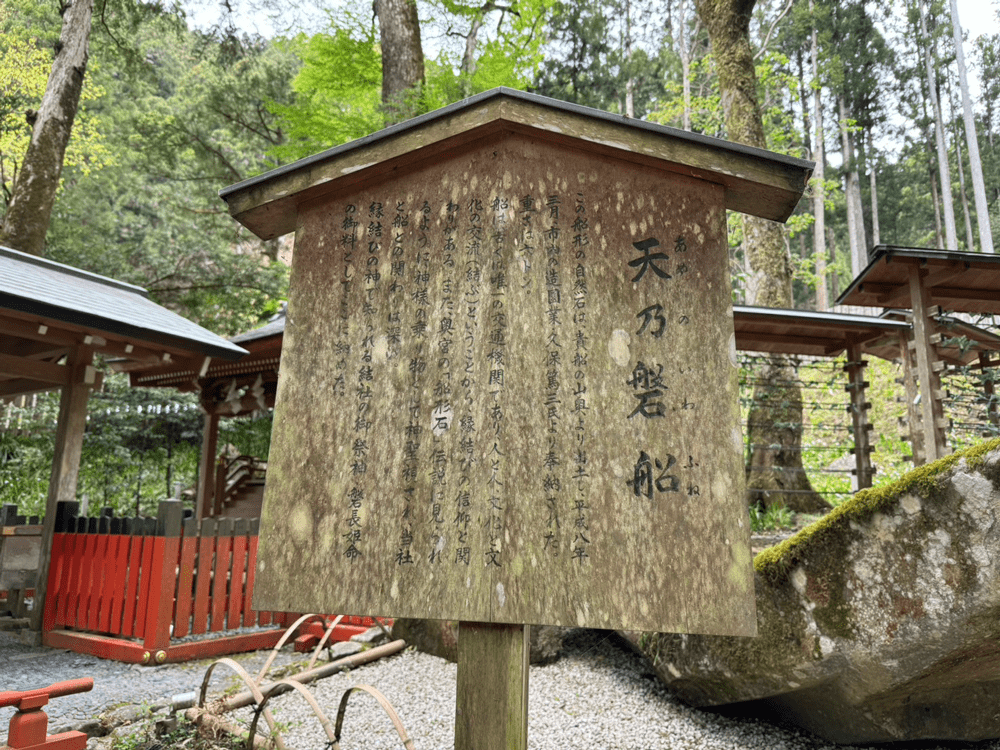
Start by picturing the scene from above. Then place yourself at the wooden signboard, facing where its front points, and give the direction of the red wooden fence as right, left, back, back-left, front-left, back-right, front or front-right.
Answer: back-right

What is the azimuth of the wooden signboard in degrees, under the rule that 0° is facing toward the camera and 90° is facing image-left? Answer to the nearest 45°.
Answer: approximately 0°

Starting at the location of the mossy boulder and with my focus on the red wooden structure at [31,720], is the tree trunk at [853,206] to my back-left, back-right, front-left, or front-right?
back-right

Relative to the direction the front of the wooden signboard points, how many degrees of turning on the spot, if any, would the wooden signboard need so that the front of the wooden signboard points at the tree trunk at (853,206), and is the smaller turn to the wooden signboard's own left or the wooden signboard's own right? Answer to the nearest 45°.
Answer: approximately 135° to the wooden signboard's own left

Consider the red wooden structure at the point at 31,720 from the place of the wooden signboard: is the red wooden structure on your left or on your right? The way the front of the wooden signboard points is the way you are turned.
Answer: on your right

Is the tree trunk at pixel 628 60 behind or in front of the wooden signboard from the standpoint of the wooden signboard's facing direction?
behind

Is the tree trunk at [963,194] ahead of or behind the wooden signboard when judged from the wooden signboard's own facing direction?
behind

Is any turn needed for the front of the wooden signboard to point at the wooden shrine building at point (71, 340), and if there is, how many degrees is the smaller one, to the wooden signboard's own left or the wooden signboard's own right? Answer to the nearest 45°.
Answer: approximately 135° to the wooden signboard's own right

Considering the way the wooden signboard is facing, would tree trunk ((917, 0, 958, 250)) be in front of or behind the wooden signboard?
behind

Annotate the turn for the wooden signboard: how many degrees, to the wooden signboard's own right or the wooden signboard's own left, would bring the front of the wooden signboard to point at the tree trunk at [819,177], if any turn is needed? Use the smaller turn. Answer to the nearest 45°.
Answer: approximately 135° to the wooden signboard's own left

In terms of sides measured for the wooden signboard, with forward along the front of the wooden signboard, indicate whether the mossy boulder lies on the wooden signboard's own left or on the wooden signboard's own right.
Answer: on the wooden signboard's own left
